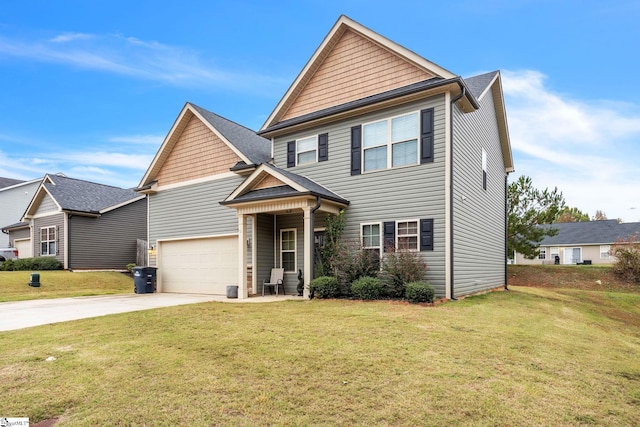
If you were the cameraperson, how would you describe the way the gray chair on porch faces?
facing the viewer and to the left of the viewer

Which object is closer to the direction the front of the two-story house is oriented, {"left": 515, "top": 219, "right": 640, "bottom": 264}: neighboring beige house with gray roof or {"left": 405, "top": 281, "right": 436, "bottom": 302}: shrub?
the shrub

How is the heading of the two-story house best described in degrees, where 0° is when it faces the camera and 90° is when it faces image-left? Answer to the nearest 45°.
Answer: approximately 45°

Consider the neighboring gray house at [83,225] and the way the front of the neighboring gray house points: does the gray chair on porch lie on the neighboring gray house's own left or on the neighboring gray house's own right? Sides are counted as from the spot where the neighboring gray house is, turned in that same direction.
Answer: on the neighboring gray house's own left

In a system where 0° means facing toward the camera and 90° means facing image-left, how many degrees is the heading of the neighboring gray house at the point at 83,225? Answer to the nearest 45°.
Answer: approximately 45°
